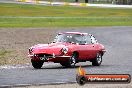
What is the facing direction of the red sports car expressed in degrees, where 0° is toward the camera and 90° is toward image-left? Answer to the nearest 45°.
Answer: approximately 45°
